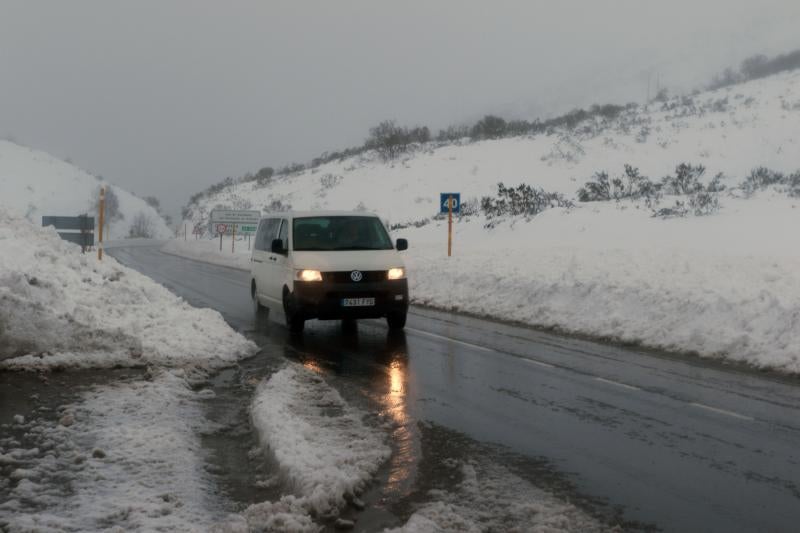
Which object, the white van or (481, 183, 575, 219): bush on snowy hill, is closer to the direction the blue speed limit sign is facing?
the white van

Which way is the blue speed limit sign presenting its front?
toward the camera

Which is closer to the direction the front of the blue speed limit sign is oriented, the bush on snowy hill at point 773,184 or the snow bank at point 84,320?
the snow bank

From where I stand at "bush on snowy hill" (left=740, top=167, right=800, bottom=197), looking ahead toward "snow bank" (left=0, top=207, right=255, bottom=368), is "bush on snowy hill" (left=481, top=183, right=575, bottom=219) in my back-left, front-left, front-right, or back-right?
front-right

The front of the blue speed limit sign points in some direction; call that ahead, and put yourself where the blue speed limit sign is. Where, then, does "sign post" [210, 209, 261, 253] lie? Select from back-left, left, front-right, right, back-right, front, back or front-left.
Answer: back-right

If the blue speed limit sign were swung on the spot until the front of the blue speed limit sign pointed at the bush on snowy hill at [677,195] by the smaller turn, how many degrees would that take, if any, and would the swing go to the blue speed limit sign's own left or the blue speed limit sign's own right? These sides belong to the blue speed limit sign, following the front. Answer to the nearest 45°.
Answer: approximately 135° to the blue speed limit sign's own left

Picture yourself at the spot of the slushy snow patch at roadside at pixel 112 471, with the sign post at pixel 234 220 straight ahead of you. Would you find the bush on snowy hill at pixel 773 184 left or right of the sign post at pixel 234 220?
right

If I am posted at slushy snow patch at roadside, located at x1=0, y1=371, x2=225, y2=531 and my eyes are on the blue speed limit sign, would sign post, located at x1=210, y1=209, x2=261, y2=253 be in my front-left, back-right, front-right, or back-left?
front-left

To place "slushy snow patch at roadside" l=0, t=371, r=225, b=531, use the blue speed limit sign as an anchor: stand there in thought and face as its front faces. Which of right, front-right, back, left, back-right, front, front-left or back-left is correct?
front

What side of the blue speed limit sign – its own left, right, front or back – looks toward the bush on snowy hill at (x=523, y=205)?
back

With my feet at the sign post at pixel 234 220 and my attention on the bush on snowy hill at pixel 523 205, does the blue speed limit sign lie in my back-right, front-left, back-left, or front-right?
front-right

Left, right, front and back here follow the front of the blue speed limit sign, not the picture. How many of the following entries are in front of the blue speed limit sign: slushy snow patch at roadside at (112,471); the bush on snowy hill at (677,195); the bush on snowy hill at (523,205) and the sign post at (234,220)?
1

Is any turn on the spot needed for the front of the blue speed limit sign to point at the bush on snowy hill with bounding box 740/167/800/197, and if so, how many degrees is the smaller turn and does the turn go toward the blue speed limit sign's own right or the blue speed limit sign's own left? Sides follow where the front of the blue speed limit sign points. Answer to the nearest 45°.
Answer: approximately 135° to the blue speed limit sign's own left

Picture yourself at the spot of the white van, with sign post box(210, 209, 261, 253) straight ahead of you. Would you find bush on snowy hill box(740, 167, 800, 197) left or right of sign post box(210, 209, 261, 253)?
right

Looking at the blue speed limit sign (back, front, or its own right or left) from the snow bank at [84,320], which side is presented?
front

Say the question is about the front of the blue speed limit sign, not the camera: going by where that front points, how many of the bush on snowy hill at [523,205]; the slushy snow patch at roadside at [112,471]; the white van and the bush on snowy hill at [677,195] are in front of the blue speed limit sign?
2
